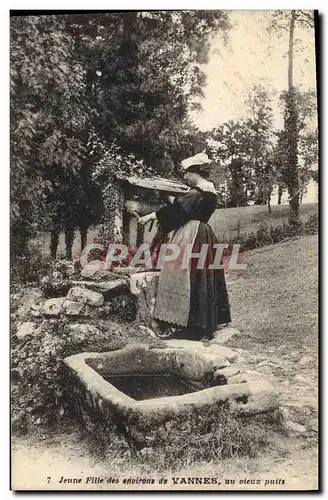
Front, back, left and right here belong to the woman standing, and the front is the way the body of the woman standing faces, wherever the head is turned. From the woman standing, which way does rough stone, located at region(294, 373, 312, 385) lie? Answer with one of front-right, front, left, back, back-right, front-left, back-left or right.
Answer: back

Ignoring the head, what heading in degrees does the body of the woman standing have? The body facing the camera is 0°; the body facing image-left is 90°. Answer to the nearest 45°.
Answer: approximately 90°

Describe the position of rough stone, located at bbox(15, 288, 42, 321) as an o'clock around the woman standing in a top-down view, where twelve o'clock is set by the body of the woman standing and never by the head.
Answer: The rough stone is roughly at 12 o'clock from the woman standing.

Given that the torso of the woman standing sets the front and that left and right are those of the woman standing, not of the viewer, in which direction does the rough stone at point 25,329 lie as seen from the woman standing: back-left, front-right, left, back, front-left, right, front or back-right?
front

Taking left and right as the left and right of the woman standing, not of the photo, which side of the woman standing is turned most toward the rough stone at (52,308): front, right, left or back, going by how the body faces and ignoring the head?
front

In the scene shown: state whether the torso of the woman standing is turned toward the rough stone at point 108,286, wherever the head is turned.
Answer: yes

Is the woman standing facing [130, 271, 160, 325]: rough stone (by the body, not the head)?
yes

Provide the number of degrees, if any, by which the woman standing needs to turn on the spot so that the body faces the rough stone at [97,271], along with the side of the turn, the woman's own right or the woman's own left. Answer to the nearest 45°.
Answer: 0° — they already face it

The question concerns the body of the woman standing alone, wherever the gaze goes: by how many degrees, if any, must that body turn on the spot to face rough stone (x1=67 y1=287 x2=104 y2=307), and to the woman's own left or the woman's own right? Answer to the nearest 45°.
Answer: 0° — they already face it

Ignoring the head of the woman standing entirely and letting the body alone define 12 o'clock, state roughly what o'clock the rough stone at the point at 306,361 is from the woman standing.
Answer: The rough stone is roughly at 6 o'clock from the woman standing.

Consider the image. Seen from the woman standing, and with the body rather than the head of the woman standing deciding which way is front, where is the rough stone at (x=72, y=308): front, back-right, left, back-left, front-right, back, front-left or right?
front

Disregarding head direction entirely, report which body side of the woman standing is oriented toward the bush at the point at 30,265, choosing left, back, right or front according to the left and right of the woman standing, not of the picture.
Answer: front

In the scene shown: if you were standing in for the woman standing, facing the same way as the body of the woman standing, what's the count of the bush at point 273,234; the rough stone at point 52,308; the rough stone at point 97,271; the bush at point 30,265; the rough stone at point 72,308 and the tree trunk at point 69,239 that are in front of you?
5
